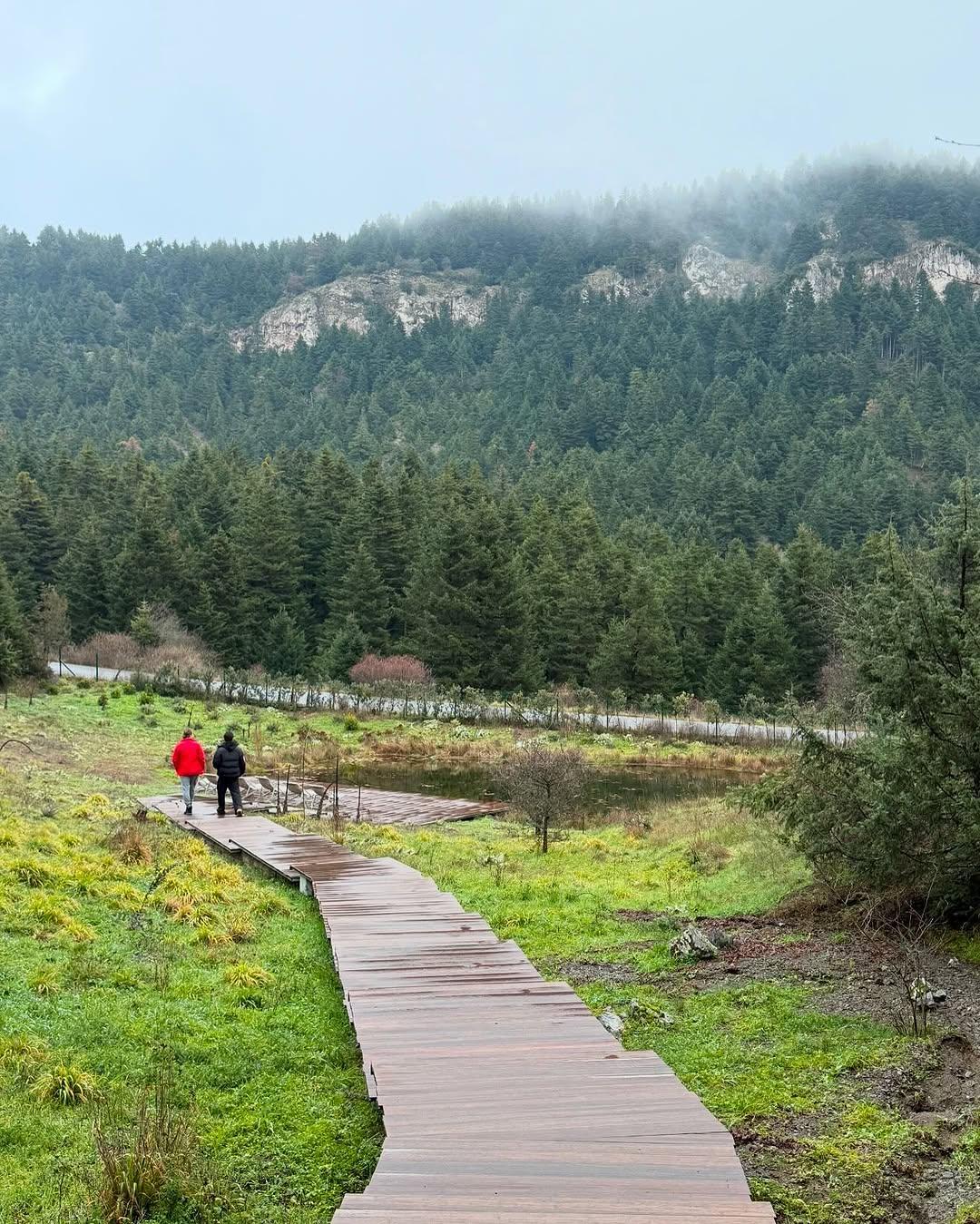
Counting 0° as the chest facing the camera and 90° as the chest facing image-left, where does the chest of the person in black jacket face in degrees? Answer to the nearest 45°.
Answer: approximately 180°

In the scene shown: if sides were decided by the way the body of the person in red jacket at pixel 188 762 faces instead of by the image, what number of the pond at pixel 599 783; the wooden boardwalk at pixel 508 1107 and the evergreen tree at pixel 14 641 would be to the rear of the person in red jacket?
1

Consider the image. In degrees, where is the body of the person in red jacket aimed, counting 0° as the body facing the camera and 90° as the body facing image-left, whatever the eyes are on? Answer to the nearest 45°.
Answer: approximately 180°

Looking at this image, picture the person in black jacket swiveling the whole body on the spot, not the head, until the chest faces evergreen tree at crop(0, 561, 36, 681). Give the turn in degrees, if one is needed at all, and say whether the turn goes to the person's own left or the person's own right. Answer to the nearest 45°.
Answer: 0° — they already face it

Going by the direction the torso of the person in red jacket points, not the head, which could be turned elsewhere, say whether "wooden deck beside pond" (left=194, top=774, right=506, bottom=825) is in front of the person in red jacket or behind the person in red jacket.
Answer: in front

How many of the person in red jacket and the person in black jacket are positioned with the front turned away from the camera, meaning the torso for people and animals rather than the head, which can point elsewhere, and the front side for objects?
2

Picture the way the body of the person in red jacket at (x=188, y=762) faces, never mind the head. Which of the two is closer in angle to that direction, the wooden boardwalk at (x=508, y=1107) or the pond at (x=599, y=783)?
the pond
